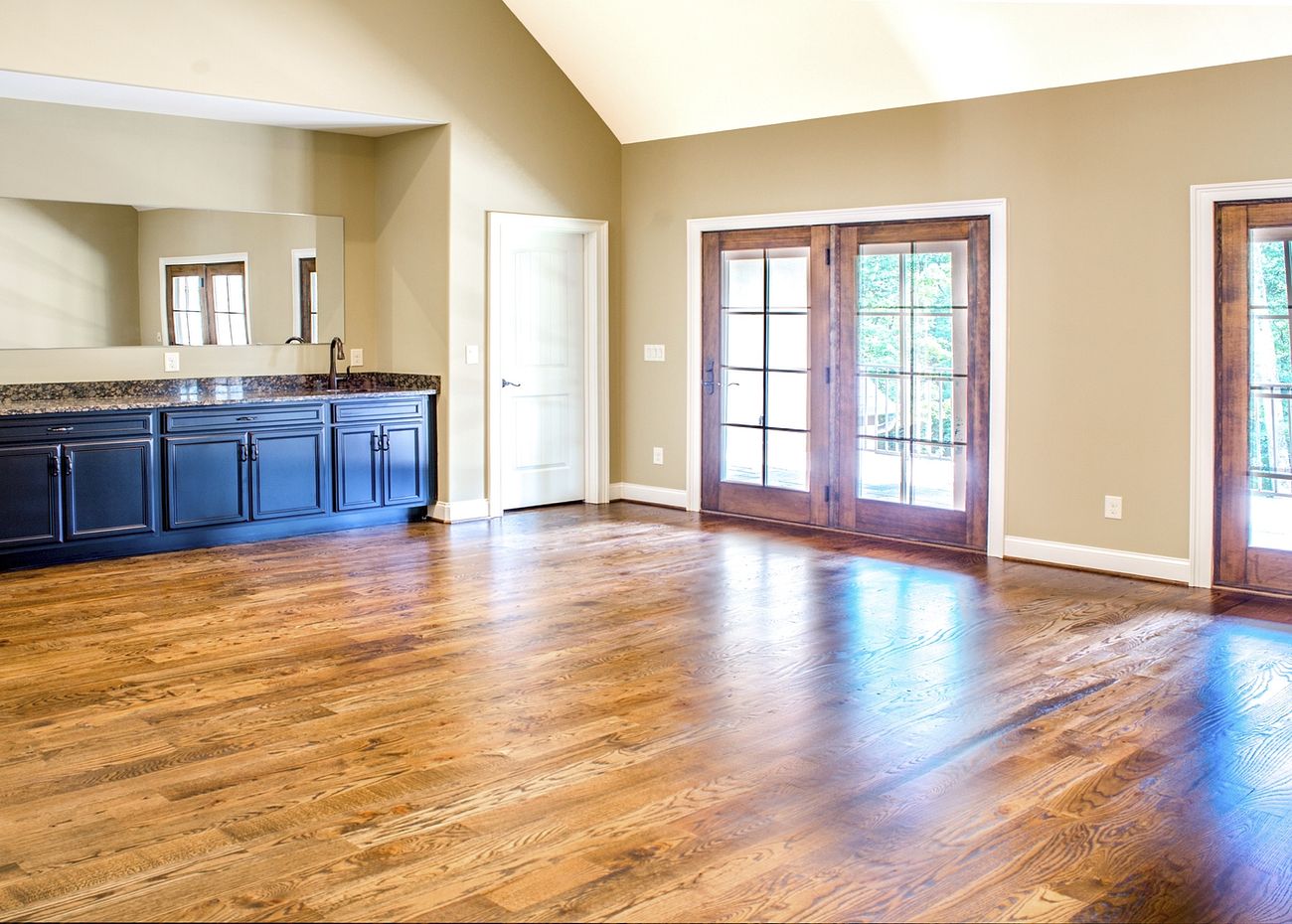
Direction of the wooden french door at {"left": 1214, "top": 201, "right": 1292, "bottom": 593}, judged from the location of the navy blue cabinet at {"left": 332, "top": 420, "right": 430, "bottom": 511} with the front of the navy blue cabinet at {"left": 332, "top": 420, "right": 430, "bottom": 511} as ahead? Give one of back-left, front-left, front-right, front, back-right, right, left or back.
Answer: front-left

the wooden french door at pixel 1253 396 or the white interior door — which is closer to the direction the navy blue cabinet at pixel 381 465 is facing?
the wooden french door

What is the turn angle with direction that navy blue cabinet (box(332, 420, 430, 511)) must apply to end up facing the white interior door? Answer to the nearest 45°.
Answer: approximately 135° to its left

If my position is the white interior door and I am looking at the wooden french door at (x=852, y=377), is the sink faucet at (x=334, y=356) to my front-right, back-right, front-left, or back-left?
back-right

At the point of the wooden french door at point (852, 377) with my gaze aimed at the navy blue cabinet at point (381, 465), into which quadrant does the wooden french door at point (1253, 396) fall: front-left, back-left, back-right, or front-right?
back-left
